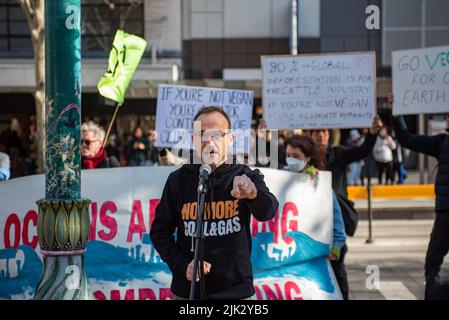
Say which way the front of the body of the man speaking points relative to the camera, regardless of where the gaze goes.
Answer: toward the camera

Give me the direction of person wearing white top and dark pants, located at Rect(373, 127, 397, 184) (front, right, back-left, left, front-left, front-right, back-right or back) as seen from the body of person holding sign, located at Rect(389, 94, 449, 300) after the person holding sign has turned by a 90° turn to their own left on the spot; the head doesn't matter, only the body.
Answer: left

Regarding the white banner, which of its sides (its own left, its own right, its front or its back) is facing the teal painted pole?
front

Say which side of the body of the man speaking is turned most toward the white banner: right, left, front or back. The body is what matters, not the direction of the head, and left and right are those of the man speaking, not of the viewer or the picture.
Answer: back

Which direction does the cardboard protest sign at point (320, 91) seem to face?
toward the camera

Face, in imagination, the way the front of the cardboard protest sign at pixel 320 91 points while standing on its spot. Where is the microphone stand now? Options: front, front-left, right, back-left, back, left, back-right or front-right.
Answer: front

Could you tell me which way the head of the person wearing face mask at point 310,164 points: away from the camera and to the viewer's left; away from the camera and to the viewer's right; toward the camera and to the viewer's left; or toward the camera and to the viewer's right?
toward the camera and to the viewer's left

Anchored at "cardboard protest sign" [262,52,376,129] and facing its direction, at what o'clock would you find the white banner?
The white banner is roughly at 1 o'clock from the cardboard protest sign.

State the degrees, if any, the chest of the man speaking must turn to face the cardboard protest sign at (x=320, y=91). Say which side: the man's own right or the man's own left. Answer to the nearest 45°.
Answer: approximately 180°

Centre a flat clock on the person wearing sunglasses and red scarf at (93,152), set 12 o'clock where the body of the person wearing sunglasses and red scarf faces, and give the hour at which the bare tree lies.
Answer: The bare tree is roughly at 4 o'clock from the person wearing sunglasses and red scarf.

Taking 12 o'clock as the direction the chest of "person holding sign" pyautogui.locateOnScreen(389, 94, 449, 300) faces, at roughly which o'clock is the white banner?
The white banner is roughly at 2 o'clock from the person holding sign.

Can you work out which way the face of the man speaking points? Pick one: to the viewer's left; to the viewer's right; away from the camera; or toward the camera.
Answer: toward the camera

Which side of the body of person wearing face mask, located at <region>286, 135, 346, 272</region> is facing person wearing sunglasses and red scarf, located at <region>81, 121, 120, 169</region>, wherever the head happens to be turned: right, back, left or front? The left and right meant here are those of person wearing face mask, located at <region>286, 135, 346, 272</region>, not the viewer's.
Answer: right

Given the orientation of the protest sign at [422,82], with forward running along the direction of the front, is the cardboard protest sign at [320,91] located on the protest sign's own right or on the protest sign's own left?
on the protest sign's own right

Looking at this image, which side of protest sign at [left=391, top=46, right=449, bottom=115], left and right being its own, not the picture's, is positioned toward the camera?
front

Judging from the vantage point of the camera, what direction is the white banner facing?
facing the viewer
